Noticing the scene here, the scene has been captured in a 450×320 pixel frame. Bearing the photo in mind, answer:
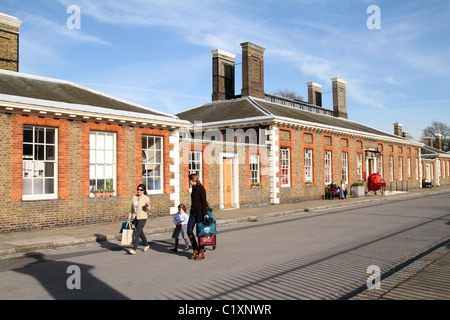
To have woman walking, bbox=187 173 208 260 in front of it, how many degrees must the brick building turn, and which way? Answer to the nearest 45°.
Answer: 0° — it already faces them

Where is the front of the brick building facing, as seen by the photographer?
facing the viewer and to the right of the viewer
